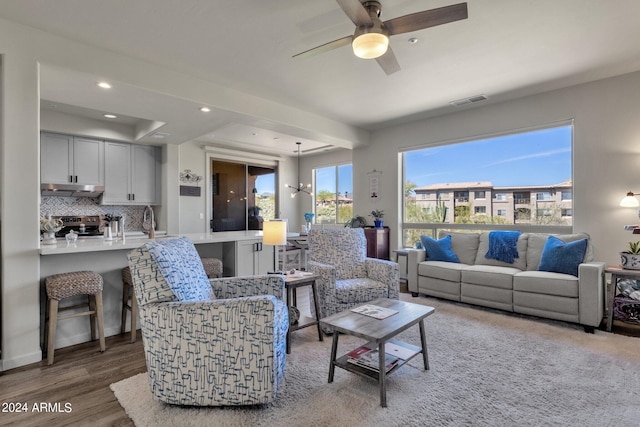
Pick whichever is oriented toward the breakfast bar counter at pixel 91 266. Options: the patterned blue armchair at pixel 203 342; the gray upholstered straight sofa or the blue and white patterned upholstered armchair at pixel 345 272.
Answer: the gray upholstered straight sofa

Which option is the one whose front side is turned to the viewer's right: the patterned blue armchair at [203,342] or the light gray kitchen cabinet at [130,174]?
the patterned blue armchair

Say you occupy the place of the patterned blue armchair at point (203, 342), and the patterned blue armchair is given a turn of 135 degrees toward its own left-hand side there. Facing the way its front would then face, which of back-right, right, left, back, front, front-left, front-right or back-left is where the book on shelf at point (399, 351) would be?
back-right

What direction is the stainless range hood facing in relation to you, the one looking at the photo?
facing the viewer

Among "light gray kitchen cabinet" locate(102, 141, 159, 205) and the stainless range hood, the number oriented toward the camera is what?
2

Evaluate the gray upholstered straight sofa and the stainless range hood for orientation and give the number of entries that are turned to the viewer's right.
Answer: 0

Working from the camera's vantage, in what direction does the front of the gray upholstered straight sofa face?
facing the viewer and to the left of the viewer

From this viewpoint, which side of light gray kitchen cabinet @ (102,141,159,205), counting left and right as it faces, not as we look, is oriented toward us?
front

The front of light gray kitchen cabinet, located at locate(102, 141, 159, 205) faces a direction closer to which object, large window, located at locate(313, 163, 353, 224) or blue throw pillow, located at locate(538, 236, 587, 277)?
the blue throw pillow

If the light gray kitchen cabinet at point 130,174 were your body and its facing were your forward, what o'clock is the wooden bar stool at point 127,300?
The wooden bar stool is roughly at 12 o'clock from the light gray kitchen cabinet.

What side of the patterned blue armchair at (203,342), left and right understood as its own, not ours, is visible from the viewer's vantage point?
right

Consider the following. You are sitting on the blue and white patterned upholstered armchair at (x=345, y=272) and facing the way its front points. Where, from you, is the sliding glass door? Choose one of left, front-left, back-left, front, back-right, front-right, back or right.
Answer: back

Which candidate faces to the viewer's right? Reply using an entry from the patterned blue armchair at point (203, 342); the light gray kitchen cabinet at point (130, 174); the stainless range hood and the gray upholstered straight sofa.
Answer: the patterned blue armchair

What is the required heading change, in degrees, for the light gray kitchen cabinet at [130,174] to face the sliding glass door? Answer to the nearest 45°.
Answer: approximately 90° to its left
